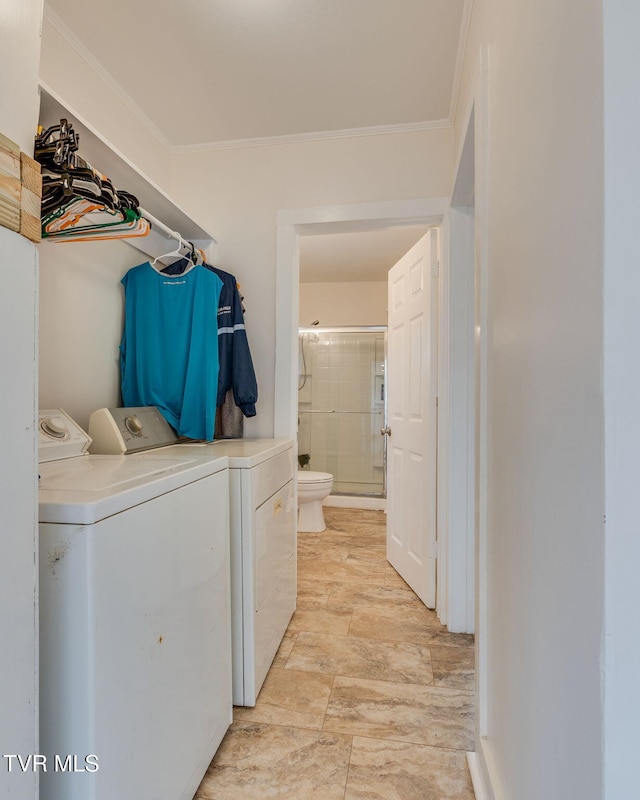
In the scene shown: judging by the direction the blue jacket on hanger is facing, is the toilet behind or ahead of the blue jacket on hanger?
behind

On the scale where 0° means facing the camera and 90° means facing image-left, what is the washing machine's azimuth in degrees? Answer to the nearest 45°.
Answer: approximately 315°

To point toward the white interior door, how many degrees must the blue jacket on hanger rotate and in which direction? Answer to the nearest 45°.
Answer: approximately 90° to its left

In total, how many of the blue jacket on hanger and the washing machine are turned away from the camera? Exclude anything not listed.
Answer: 0

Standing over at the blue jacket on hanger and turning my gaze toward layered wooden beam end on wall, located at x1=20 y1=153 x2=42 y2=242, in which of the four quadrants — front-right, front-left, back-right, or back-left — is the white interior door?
back-left

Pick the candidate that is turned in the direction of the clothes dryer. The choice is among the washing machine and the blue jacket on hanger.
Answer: the blue jacket on hanger
